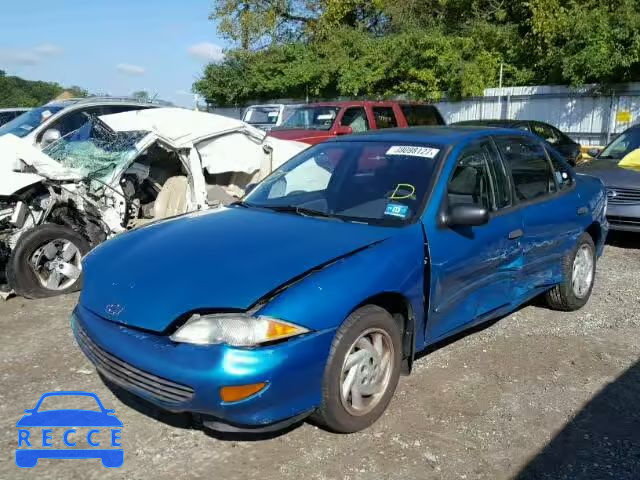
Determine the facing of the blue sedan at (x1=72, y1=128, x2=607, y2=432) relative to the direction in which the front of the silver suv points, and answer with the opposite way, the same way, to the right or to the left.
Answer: the same way

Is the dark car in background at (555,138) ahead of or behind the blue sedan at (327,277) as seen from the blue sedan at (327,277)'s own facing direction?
behind

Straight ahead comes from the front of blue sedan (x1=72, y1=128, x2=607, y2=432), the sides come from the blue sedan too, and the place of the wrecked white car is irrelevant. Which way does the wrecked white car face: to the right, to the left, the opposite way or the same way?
the same way

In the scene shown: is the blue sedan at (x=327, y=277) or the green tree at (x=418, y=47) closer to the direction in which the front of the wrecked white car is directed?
the blue sedan

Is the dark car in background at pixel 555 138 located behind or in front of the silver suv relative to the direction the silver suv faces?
behind

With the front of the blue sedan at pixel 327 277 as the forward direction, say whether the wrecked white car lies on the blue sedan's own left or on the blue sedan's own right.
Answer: on the blue sedan's own right

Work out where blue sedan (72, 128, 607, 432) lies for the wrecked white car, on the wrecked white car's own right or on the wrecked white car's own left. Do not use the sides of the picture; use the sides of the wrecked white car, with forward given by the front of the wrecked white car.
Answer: on the wrecked white car's own left

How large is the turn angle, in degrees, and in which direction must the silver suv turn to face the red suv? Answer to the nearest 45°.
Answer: approximately 135° to its left

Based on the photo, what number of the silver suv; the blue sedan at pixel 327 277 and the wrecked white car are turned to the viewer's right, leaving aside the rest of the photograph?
0

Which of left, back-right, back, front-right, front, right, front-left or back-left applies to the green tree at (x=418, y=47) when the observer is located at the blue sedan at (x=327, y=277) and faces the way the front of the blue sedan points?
back-right

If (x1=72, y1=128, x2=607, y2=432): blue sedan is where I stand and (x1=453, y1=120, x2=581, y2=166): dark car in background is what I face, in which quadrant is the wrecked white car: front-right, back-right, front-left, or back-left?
front-left

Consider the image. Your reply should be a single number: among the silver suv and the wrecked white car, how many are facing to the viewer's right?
0

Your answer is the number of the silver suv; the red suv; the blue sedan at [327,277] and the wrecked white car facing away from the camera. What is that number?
0

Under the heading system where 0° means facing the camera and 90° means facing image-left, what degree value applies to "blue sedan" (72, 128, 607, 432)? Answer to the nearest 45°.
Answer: approximately 45°

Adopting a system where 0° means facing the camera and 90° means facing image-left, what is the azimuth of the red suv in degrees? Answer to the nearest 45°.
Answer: approximately 45°

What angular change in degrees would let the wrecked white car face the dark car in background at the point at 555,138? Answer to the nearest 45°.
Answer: approximately 180°

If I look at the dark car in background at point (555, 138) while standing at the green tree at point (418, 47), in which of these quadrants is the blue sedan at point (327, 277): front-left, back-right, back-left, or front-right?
front-right
